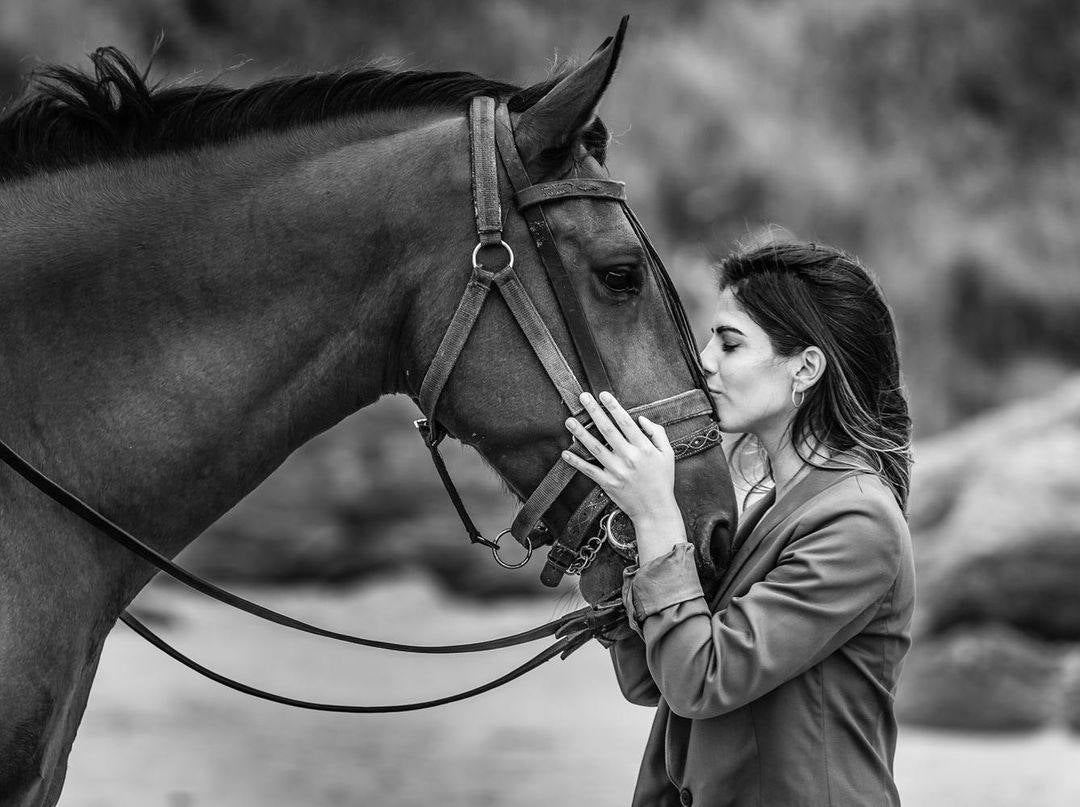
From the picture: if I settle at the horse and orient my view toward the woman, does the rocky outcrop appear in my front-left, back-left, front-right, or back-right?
front-left

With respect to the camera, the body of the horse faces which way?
to the viewer's right

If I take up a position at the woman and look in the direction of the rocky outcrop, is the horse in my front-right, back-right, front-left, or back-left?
back-left

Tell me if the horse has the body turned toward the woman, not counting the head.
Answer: yes

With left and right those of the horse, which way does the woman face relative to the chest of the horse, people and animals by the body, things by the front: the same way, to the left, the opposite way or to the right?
the opposite way

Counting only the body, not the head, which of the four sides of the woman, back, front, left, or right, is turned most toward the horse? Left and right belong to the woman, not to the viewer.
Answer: front

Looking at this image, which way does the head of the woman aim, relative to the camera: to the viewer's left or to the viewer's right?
to the viewer's left

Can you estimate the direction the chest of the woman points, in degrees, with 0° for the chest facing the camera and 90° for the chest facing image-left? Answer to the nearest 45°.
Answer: approximately 90°

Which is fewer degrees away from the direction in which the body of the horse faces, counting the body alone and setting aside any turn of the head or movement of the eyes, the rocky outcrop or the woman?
the woman

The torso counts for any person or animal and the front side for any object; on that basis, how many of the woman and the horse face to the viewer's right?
1

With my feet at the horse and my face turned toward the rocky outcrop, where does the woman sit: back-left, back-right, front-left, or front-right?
front-right
